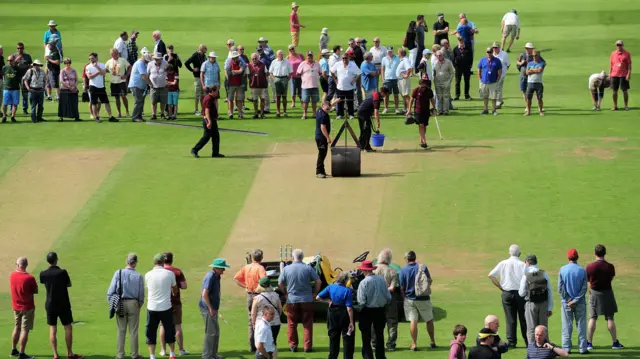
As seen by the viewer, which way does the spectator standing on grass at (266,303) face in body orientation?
away from the camera

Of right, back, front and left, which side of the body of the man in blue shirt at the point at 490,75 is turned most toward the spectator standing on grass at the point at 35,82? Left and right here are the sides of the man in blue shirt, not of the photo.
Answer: right

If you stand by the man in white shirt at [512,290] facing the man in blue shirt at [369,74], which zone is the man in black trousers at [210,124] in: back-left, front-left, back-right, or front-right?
front-left

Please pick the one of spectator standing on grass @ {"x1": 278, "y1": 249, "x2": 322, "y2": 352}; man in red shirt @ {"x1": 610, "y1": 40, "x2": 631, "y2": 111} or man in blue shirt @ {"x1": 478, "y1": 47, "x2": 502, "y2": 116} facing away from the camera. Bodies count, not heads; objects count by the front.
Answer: the spectator standing on grass

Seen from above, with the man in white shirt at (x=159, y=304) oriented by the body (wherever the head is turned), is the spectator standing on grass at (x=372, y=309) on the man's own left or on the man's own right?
on the man's own right

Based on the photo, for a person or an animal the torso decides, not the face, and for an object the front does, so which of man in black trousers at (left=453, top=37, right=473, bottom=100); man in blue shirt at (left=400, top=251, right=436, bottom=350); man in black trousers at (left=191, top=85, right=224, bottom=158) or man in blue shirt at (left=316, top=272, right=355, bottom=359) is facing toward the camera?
man in black trousers at (left=453, top=37, right=473, bottom=100)

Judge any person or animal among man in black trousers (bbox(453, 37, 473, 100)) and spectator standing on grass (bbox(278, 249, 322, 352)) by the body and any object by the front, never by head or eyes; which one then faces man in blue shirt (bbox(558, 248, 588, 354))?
the man in black trousers

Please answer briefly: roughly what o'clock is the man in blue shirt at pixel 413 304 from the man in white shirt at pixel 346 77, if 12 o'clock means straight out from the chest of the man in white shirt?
The man in blue shirt is roughly at 12 o'clock from the man in white shirt.

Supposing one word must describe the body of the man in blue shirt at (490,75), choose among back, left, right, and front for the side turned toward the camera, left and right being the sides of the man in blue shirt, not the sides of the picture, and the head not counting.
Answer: front

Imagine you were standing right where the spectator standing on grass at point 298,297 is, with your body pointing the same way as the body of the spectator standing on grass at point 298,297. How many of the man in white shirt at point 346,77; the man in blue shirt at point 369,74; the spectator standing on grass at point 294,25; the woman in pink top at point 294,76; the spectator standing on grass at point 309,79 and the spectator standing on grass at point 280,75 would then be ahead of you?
6

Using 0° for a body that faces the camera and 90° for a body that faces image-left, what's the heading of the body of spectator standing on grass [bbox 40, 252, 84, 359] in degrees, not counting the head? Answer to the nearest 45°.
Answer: approximately 180°

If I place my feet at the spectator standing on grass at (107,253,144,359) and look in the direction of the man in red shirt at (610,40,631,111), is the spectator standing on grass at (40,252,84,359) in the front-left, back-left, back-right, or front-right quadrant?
back-left

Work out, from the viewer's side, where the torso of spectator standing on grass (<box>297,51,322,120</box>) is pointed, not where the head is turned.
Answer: toward the camera

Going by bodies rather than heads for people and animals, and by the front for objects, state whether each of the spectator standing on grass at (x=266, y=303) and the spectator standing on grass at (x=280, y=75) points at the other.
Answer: yes

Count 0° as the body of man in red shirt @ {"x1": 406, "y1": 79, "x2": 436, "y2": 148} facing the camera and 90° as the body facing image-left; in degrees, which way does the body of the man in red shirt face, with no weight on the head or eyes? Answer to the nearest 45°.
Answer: approximately 0°

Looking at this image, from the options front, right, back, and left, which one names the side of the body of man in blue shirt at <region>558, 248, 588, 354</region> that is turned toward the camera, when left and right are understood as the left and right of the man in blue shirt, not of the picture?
back

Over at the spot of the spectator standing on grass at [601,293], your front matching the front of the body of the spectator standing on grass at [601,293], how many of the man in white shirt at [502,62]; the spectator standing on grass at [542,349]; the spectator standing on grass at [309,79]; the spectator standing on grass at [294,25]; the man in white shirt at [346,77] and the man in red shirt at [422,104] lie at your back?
1

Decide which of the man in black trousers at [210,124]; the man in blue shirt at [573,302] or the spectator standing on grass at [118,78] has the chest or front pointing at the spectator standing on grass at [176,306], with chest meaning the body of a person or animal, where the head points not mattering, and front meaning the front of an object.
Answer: the spectator standing on grass at [118,78]

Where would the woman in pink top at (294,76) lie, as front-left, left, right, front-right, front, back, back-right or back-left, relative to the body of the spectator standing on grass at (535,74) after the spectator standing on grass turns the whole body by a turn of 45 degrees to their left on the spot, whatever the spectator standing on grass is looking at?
back-right

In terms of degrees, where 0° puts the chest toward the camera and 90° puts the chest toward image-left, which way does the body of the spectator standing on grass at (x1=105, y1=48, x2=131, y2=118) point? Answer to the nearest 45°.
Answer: approximately 0°
